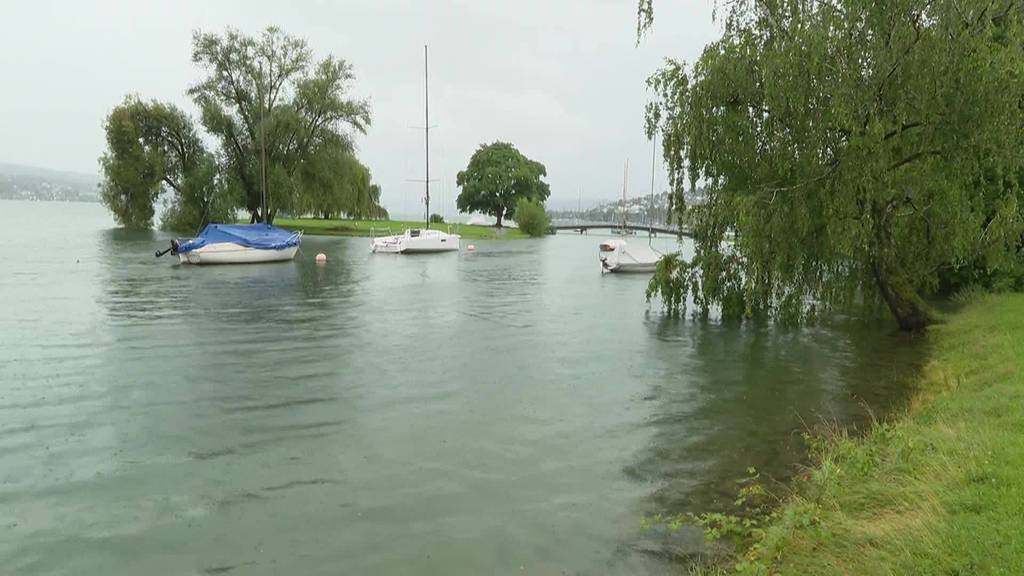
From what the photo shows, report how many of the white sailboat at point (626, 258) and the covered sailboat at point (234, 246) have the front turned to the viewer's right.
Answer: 2

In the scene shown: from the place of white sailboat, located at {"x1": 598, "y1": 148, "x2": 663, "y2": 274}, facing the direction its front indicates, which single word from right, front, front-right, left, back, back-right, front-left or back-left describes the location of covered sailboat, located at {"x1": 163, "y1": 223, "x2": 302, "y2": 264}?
back

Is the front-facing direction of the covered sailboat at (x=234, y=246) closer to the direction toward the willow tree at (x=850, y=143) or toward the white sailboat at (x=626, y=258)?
the white sailboat

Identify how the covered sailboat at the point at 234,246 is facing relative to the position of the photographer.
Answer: facing to the right of the viewer

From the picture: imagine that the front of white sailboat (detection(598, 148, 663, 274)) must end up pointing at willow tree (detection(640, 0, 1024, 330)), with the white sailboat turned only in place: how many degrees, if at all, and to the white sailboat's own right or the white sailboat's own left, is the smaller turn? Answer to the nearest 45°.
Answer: approximately 90° to the white sailboat's own right

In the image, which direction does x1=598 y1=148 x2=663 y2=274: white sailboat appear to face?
to the viewer's right
